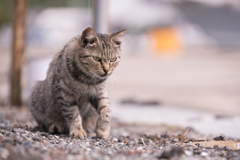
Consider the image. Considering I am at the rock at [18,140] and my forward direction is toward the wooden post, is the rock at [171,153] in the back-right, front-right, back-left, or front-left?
back-right

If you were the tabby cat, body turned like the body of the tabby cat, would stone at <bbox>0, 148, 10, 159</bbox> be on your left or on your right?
on your right

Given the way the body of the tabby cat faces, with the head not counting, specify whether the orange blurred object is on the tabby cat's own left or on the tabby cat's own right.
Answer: on the tabby cat's own left

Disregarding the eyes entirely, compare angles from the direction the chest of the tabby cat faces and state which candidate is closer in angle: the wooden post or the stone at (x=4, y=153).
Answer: the stone

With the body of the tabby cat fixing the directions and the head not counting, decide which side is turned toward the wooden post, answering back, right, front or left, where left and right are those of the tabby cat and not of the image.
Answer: back

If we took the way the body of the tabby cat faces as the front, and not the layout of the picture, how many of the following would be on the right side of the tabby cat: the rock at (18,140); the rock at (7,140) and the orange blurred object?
2

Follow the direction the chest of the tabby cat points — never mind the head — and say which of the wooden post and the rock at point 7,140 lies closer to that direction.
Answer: the rock

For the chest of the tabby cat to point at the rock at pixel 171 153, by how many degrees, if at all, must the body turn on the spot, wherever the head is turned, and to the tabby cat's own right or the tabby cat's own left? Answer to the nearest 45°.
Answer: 0° — it already faces it

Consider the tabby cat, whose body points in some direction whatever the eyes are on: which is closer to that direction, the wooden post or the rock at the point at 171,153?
the rock

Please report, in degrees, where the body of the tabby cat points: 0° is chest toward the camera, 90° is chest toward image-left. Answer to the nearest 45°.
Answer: approximately 315°

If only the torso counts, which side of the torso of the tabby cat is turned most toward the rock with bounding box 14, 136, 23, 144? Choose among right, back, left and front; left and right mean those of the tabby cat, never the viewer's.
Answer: right

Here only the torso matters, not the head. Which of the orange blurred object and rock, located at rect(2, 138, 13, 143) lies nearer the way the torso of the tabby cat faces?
the rock
